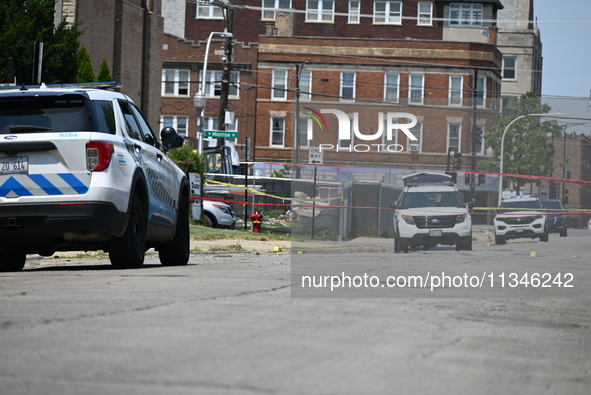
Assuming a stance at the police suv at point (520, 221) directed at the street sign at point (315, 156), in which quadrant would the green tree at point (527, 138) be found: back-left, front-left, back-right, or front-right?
back-right

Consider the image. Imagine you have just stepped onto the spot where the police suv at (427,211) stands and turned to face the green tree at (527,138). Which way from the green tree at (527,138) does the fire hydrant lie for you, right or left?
left

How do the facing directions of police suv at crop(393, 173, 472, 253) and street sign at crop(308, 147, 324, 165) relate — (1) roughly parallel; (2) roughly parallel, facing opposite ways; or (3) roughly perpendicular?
roughly parallel

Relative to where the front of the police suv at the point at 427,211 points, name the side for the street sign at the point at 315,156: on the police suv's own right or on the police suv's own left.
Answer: on the police suv's own right

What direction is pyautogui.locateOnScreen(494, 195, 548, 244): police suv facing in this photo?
toward the camera

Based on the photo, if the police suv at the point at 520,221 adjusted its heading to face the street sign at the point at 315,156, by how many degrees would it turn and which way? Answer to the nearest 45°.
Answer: approximately 90° to its right

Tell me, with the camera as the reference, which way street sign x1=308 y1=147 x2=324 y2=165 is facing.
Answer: facing the viewer

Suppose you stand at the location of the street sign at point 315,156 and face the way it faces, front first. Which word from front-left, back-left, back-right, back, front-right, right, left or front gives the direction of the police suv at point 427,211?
front-left

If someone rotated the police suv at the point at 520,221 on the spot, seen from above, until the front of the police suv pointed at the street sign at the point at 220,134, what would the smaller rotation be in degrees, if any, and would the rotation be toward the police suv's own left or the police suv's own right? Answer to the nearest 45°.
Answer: approximately 45° to the police suv's own right

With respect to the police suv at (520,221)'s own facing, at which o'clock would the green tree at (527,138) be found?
The green tree is roughly at 6 o'clock from the police suv.

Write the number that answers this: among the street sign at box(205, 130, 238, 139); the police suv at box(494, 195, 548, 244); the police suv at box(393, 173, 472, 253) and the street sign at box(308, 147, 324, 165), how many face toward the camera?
4

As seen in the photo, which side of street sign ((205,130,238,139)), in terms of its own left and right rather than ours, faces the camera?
front
